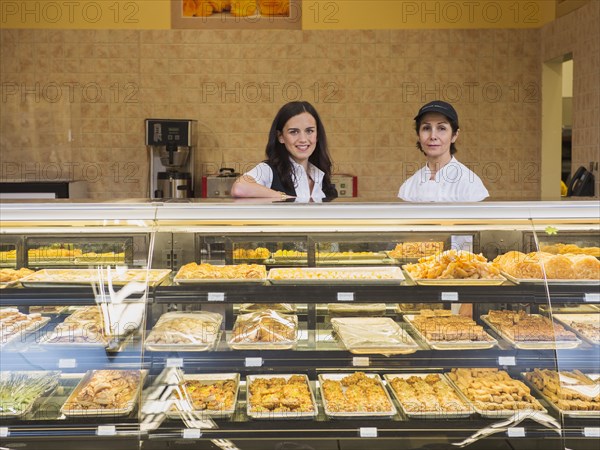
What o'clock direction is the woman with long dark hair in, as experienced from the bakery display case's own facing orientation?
The woman with long dark hair is roughly at 6 o'clock from the bakery display case.

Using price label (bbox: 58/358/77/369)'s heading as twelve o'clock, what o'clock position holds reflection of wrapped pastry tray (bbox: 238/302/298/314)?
The reflection of wrapped pastry tray is roughly at 9 o'clock from the price label.

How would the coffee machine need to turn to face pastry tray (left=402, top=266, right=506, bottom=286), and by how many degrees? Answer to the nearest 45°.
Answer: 0° — it already faces it

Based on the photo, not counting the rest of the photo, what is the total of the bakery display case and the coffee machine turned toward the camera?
2

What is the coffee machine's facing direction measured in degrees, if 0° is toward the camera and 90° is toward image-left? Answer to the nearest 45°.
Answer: approximately 0°

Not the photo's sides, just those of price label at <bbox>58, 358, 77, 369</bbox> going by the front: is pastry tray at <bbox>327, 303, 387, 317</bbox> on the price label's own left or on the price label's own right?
on the price label's own left

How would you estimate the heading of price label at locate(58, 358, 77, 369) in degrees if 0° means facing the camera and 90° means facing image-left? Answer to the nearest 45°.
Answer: approximately 0°

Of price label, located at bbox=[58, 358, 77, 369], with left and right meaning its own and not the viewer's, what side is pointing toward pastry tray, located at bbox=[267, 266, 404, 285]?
left

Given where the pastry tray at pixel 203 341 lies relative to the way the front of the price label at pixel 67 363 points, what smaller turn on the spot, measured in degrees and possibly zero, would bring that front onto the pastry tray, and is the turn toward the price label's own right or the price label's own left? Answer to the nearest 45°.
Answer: approximately 90° to the price label's own left
